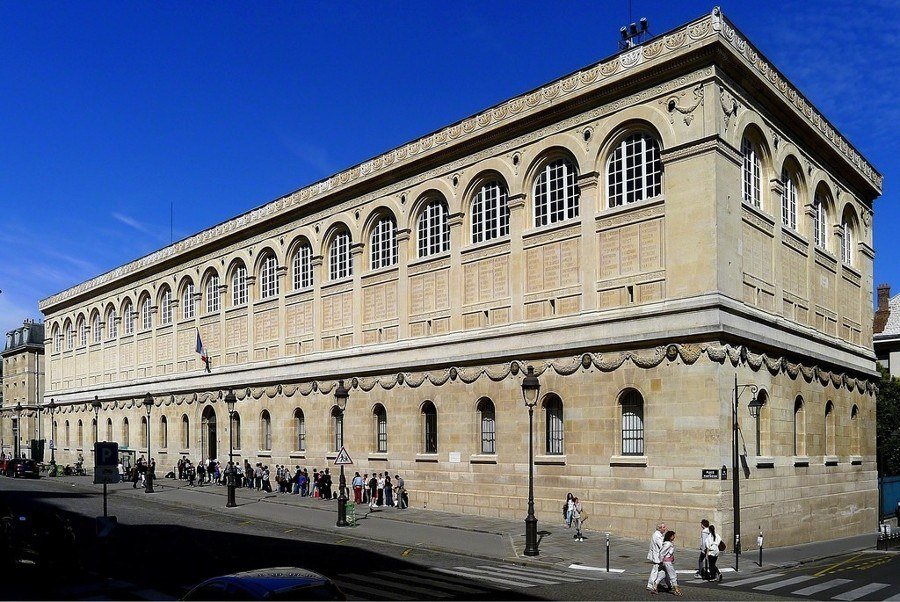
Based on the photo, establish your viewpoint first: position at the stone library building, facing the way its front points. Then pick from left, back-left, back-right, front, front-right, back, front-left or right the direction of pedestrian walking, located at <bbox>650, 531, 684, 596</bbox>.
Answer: front-left

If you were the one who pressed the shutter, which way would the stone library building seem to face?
facing the viewer and to the left of the viewer
